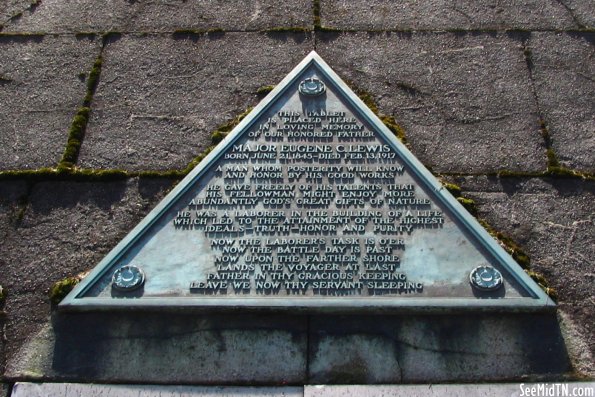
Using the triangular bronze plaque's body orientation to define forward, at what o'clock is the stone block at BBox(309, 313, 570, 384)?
The stone block is roughly at 9 o'clock from the triangular bronze plaque.

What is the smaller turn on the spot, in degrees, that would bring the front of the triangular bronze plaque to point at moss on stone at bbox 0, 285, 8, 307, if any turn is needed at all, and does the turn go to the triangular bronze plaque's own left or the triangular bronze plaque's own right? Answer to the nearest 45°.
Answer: approximately 90° to the triangular bronze plaque's own right

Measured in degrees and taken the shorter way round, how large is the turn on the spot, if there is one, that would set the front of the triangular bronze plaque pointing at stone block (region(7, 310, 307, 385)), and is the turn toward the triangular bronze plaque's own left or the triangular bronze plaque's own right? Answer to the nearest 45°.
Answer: approximately 90° to the triangular bronze plaque's own right

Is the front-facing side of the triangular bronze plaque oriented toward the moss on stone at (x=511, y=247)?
no

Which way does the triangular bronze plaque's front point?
toward the camera

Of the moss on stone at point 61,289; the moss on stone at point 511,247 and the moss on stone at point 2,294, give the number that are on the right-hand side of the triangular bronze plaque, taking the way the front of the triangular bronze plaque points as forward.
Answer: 2

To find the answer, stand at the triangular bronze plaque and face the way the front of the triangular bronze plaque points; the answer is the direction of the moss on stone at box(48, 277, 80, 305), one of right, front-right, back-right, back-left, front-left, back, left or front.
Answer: right

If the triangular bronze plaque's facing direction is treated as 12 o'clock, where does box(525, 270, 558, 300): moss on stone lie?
The moss on stone is roughly at 9 o'clock from the triangular bronze plaque.

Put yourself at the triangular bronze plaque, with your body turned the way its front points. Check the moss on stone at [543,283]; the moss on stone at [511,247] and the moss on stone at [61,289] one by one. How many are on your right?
1
